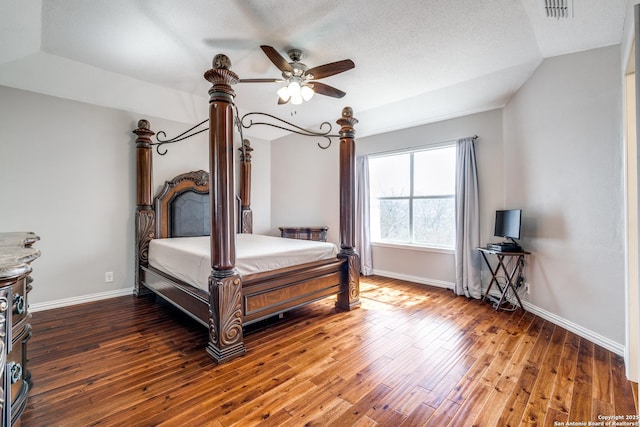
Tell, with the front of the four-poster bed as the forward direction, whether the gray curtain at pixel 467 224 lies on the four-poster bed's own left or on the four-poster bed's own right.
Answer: on the four-poster bed's own left

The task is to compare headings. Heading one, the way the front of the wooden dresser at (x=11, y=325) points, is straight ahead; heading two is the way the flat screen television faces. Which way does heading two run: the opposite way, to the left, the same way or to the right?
the opposite way

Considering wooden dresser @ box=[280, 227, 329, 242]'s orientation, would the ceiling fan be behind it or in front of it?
in front

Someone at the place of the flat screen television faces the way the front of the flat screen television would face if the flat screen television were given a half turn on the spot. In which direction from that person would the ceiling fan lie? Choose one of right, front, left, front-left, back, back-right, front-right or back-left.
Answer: back

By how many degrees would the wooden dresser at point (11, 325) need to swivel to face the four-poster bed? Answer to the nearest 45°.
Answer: approximately 90° to its left

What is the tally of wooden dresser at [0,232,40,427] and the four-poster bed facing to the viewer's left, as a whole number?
0

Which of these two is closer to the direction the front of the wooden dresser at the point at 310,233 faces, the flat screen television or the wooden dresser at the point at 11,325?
the wooden dresser

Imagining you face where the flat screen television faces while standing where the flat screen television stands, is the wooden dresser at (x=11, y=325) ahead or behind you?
ahead

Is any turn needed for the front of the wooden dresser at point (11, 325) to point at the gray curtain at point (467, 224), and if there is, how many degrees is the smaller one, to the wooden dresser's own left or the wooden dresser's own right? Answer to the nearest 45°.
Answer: approximately 45° to the wooden dresser's own left

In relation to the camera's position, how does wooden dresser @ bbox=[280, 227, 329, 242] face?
facing the viewer and to the left of the viewer

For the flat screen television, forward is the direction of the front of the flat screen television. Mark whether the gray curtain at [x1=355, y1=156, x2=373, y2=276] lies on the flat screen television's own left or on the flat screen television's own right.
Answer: on the flat screen television's own right

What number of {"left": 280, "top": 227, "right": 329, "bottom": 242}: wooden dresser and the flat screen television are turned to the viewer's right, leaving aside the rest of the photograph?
0

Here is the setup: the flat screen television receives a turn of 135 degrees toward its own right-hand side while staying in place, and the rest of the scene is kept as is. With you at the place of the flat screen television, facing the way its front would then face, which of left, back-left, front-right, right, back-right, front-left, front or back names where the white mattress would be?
back-left

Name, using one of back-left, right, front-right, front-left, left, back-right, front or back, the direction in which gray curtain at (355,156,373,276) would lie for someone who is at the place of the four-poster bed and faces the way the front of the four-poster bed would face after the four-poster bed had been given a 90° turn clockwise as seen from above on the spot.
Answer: back

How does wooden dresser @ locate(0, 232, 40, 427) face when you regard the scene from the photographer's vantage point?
facing the viewer and to the right of the viewer

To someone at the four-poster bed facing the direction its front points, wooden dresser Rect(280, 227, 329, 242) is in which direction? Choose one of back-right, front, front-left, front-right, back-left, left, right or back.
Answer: left
